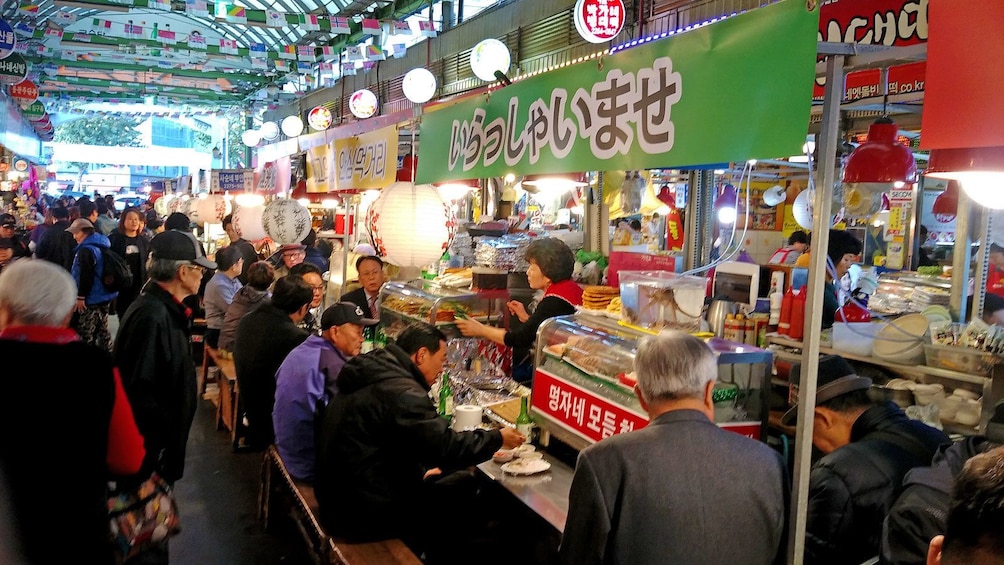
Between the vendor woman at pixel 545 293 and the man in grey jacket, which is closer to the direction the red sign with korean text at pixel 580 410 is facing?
the man in grey jacket

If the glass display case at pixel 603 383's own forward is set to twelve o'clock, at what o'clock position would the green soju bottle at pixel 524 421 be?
The green soju bottle is roughly at 3 o'clock from the glass display case.

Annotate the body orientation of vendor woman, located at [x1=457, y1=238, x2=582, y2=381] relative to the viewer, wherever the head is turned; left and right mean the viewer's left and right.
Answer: facing to the left of the viewer

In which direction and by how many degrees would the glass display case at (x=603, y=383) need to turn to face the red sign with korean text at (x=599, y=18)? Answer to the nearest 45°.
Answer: approximately 135° to its right

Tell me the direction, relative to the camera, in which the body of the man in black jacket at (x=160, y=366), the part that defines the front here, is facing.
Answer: to the viewer's right

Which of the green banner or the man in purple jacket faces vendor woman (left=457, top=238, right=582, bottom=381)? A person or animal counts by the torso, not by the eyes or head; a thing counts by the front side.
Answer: the man in purple jacket

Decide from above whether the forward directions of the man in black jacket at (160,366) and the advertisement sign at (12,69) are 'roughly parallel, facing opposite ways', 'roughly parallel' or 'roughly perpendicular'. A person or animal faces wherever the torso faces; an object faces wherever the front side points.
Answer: roughly perpendicular

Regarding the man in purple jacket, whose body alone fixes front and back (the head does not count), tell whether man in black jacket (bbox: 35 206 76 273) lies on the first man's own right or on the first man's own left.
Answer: on the first man's own left

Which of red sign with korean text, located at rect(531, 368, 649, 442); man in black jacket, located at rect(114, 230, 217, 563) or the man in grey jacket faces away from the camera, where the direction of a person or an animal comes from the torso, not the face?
the man in grey jacket

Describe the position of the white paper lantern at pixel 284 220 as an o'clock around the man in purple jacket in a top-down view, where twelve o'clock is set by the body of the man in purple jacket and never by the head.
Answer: The white paper lantern is roughly at 9 o'clock from the man in purple jacket.

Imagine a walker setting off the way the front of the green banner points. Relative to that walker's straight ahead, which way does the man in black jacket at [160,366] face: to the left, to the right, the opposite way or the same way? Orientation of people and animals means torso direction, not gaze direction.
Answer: the opposite way

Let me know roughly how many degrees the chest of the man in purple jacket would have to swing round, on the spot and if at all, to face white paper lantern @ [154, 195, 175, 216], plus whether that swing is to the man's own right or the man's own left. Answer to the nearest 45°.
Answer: approximately 90° to the man's own left

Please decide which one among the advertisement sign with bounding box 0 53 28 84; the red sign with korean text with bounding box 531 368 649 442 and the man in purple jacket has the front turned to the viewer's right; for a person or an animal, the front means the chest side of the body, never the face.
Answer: the man in purple jacket

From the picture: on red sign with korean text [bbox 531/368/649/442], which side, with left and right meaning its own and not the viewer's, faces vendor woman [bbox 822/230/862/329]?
back

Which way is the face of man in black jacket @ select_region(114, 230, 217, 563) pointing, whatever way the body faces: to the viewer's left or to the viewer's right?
to the viewer's right

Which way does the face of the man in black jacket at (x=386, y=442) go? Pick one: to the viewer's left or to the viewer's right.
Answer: to the viewer's right

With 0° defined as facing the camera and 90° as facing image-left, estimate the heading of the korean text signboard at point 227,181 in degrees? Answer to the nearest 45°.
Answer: approximately 0°
